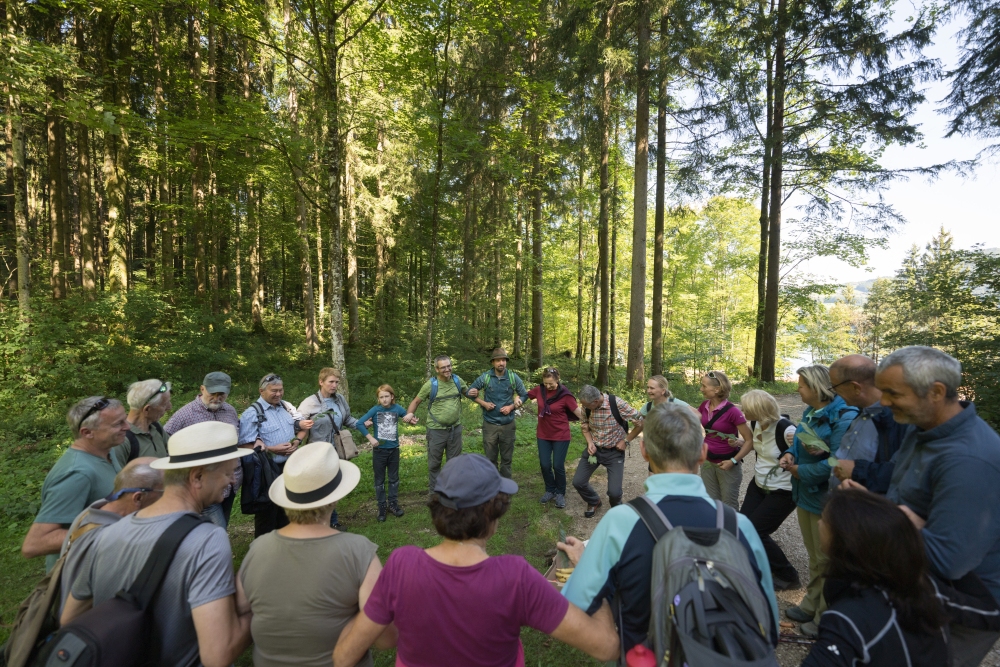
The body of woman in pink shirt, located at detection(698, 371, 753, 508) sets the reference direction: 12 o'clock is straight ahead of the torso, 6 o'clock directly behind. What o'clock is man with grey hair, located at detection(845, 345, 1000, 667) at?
The man with grey hair is roughly at 10 o'clock from the woman in pink shirt.

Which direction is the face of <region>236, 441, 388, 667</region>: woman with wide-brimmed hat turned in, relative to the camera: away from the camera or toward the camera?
away from the camera

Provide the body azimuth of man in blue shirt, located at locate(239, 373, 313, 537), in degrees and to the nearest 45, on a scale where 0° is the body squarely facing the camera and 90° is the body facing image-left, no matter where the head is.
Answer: approximately 315°

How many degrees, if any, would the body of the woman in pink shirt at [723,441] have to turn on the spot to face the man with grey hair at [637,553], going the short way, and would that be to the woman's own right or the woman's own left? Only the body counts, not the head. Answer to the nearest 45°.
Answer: approximately 45° to the woman's own left

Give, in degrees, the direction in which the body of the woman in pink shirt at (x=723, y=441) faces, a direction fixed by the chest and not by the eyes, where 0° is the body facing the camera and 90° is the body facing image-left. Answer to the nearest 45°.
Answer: approximately 45°

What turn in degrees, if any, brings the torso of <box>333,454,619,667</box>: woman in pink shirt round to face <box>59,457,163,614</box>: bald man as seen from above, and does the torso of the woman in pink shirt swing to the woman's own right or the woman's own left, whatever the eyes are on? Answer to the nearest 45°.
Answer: approximately 90° to the woman's own left

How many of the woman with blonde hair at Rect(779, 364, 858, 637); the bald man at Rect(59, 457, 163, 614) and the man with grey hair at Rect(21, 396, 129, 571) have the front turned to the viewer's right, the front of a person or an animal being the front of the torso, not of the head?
2

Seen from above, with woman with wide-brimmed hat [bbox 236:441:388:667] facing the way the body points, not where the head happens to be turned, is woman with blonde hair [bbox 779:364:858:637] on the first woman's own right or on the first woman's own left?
on the first woman's own right

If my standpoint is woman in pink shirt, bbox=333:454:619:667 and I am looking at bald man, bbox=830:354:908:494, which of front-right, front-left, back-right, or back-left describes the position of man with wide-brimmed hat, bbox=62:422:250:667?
back-left

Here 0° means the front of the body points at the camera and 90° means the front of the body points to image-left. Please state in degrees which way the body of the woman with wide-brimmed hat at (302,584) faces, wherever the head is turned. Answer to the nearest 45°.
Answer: approximately 180°

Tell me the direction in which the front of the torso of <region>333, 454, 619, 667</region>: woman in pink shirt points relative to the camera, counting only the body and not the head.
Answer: away from the camera

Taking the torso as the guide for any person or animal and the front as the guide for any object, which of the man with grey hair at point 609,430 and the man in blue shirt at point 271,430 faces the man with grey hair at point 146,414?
the man with grey hair at point 609,430

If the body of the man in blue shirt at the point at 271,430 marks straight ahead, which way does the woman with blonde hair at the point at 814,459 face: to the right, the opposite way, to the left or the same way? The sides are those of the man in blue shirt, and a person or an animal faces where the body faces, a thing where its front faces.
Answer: the opposite way

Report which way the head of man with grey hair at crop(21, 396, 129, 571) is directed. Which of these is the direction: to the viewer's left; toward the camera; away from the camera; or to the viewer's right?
to the viewer's right
